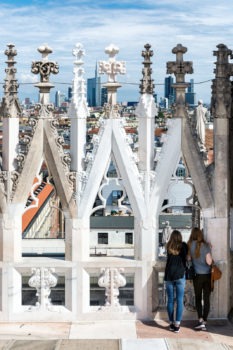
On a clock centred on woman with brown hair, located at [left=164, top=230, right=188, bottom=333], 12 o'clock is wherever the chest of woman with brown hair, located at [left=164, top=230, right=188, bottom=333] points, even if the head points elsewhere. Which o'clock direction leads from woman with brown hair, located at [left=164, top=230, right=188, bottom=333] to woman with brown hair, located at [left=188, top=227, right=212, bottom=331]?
woman with brown hair, located at [left=188, top=227, right=212, bottom=331] is roughly at 2 o'clock from woman with brown hair, located at [left=164, top=230, right=188, bottom=333].

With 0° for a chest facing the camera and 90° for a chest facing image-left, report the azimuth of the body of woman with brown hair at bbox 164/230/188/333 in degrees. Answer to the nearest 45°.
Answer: approximately 180°
